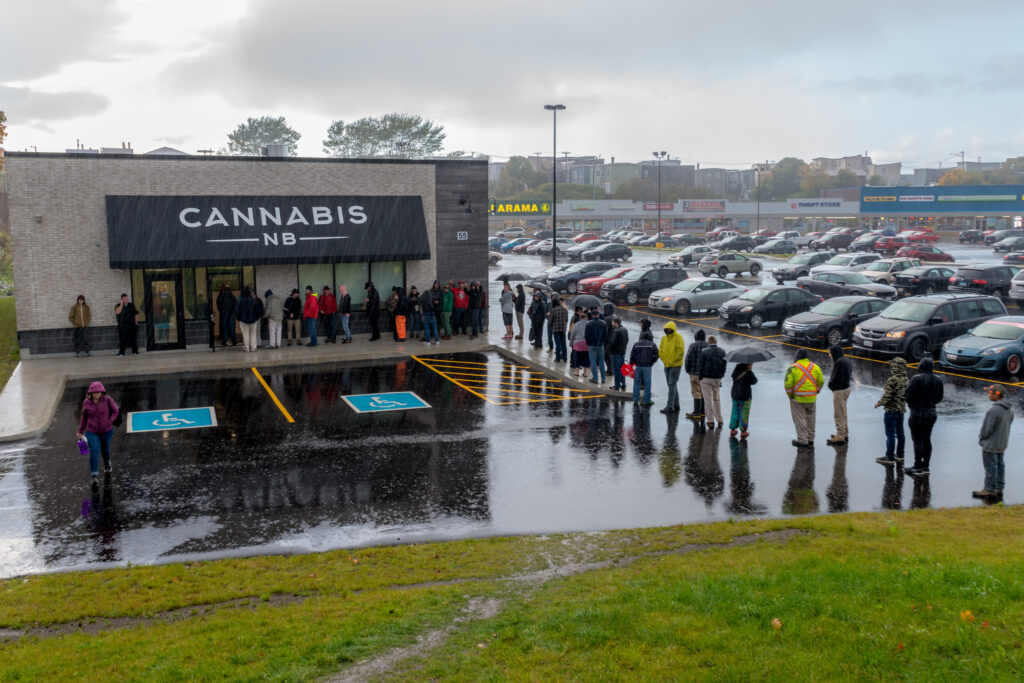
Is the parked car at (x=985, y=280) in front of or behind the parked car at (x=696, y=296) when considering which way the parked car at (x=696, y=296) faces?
behind

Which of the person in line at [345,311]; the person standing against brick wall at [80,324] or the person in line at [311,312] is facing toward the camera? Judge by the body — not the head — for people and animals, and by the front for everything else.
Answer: the person standing against brick wall at [80,324]

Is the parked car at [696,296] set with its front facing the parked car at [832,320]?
no

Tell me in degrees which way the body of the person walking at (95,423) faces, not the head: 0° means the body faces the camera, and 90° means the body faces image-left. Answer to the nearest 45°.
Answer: approximately 0°

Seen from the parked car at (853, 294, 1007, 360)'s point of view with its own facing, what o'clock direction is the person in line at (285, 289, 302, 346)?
The person in line is roughly at 1 o'clock from the parked car.

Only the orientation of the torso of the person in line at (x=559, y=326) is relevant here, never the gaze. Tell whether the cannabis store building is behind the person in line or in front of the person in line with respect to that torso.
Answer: in front

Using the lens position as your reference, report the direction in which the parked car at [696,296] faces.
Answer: facing the viewer and to the left of the viewer

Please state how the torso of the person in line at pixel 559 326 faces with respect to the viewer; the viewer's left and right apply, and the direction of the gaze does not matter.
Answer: facing away from the viewer and to the left of the viewer

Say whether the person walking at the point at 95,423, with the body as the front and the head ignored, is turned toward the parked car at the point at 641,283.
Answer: no

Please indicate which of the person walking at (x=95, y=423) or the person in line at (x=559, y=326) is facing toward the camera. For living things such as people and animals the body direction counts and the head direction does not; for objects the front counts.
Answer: the person walking

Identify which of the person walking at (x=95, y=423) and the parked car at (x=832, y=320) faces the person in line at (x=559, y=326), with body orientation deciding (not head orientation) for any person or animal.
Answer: the parked car

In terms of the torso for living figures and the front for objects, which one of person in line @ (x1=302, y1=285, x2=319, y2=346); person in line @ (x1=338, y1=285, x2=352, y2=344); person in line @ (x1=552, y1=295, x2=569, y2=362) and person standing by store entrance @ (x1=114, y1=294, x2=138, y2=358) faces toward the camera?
person standing by store entrance @ (x1=114, y1=294, x2=138, y2=358)

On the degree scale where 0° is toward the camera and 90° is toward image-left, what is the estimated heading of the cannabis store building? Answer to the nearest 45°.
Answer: approximately 0°

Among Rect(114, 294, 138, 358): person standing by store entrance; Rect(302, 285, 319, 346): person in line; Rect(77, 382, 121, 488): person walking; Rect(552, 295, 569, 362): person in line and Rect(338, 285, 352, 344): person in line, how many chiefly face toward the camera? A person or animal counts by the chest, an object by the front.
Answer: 2

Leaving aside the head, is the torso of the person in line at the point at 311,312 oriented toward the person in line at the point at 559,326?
no

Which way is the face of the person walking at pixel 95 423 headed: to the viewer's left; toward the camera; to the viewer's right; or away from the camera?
toward the camera

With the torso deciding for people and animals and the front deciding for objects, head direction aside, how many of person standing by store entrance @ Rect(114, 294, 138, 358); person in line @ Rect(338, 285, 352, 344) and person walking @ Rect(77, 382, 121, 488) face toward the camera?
2

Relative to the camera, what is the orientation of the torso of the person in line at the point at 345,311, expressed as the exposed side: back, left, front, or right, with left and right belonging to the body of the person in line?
left
